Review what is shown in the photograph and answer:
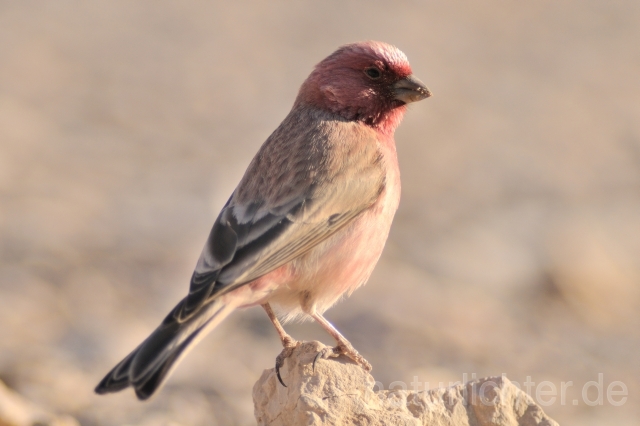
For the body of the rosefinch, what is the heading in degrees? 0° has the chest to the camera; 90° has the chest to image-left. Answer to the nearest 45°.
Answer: approximately 270°

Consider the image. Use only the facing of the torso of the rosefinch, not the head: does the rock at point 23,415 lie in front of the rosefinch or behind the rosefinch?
behind
